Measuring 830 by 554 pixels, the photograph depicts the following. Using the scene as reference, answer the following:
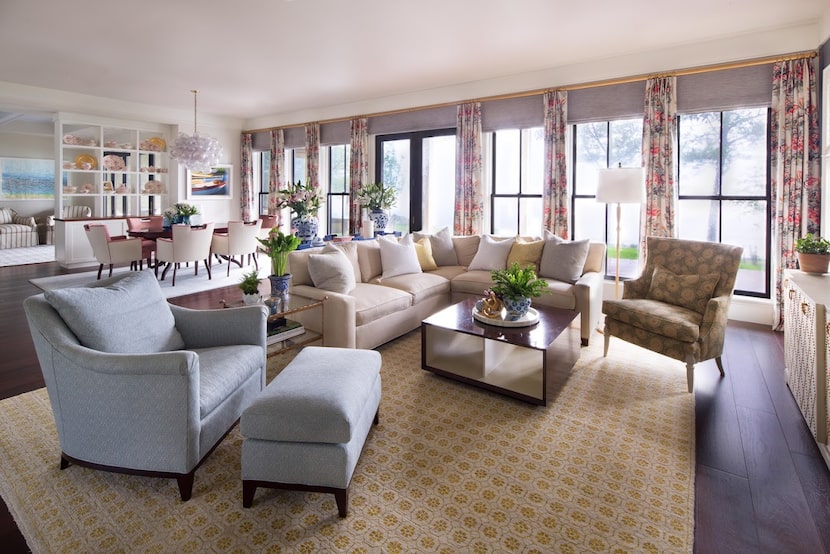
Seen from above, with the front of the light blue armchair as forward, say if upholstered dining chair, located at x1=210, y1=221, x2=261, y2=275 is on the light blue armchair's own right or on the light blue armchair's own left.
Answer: on the light blue armchair's own left

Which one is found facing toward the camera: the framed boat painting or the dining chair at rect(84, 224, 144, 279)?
the framed boat painting

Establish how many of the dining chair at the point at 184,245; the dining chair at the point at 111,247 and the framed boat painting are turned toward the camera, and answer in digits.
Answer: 1

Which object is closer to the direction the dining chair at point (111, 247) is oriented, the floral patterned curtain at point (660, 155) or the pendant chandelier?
the pendant chandelier

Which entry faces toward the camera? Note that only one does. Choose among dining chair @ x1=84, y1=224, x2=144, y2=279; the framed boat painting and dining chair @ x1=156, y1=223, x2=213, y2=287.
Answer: the framed boat painting

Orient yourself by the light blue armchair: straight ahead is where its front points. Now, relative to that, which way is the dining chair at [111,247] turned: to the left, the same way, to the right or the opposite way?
to the left

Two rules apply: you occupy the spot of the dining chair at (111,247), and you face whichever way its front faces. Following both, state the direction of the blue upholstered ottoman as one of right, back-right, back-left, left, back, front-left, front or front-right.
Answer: back-right

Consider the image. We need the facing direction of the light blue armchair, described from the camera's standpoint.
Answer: facing the viewer and to the right of the viewer

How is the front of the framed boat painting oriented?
toward the camera
